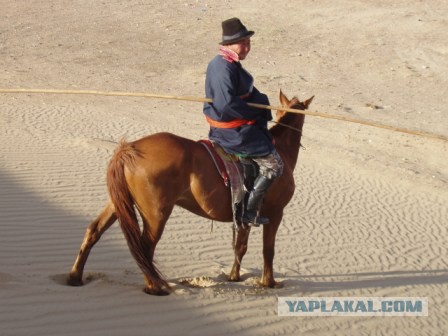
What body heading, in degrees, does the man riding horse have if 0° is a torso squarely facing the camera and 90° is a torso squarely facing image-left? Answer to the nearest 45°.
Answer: approximately 270°

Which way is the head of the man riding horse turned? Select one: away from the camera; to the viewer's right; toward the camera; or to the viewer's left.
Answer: to the viewer's right
